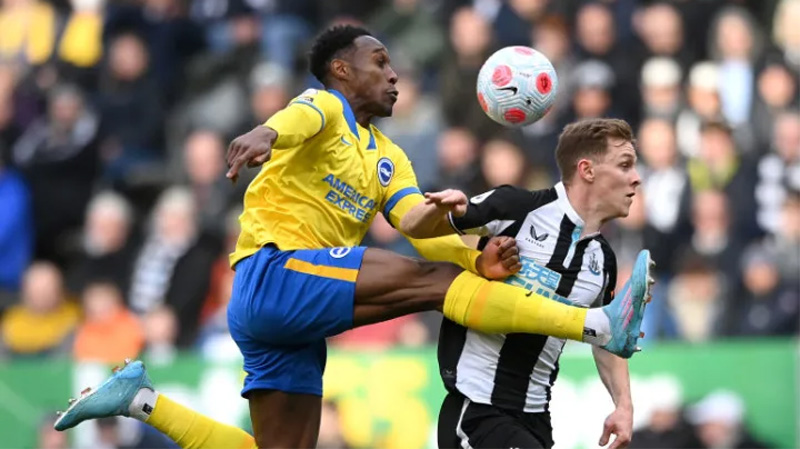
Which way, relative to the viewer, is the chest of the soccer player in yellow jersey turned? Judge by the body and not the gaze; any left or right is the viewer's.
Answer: facing the viewer and to the right of the viewer

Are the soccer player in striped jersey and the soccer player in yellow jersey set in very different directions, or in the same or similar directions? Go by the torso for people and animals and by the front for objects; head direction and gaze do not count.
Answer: same or similar directions

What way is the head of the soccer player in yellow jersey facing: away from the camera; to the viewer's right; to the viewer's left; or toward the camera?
to the viewer's right

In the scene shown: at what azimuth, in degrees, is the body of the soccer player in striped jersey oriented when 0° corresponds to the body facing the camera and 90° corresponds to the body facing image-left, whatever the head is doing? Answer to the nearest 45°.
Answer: approximately 315°
